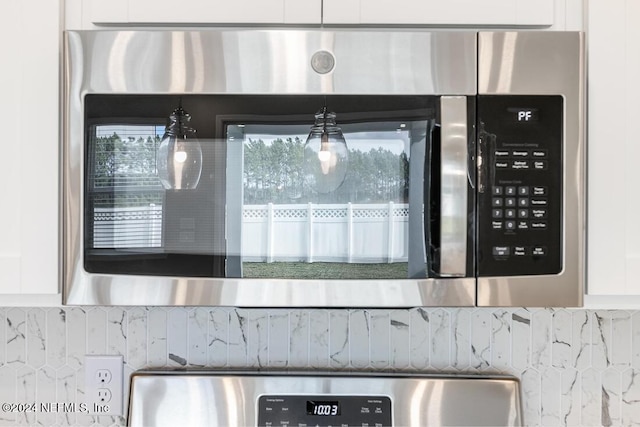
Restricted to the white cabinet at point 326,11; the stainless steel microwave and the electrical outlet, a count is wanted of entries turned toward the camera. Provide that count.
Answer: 3

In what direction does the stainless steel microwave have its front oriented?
toward the camera

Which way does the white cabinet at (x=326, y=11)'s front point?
toward the camera

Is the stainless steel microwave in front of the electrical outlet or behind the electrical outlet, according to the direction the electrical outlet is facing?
in front

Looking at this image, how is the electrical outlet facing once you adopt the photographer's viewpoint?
facing the viewer

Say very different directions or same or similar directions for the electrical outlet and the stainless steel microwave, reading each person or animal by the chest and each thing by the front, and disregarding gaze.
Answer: same or similar directions

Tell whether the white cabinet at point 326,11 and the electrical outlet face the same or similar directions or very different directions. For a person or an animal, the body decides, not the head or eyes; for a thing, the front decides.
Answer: same or similar directions

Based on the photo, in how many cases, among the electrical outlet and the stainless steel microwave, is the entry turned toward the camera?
2
